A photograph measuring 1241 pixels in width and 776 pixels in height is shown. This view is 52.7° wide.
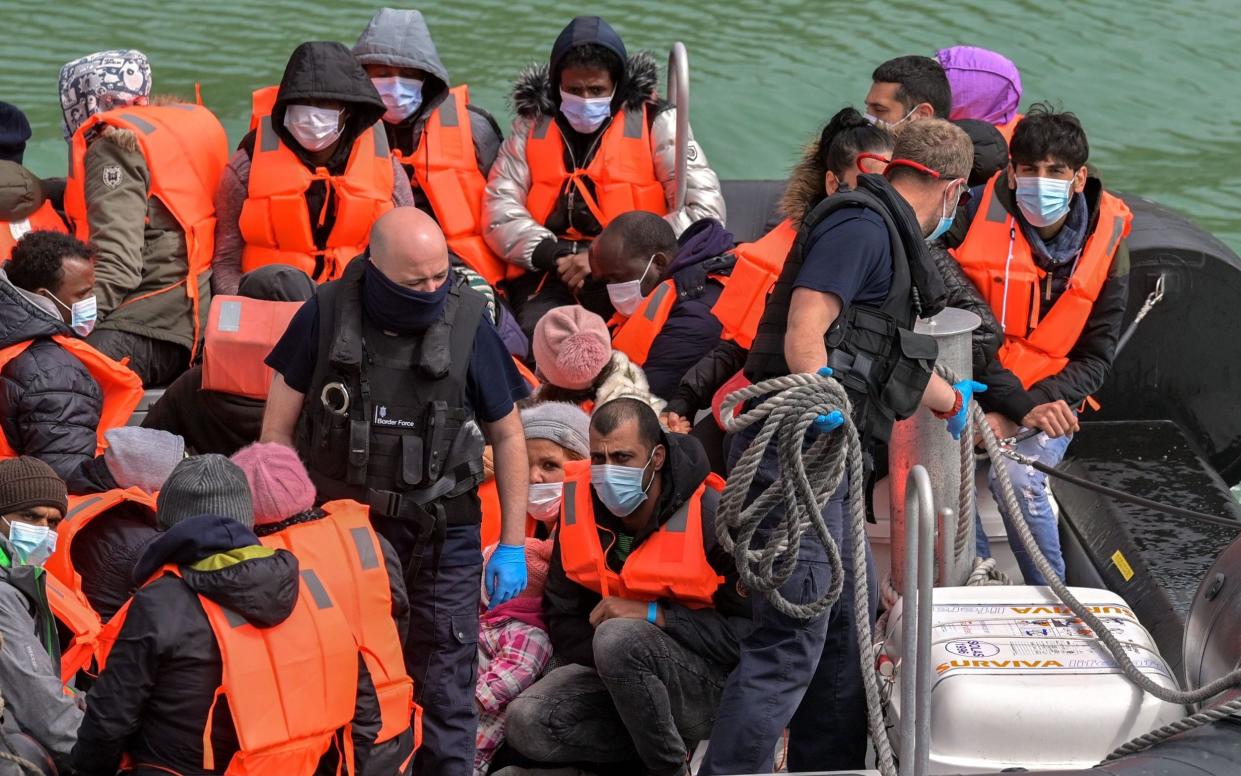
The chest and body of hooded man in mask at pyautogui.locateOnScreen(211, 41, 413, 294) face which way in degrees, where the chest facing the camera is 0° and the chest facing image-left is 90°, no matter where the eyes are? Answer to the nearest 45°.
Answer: approximately 0°

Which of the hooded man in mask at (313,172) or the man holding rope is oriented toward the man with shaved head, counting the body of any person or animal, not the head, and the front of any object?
the hooded man in mask

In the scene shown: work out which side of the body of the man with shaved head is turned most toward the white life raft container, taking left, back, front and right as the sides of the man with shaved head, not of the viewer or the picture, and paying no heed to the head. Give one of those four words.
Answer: left

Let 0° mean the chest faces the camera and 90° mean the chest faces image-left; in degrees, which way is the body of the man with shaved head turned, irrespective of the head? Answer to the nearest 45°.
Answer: approximately 0°

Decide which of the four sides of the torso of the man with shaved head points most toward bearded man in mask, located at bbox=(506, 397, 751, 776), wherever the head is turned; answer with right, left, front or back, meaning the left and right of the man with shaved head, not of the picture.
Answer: left

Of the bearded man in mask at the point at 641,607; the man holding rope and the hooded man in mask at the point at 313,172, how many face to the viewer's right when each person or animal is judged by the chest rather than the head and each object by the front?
1

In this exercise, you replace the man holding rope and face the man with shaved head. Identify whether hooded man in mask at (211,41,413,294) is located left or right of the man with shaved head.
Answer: right

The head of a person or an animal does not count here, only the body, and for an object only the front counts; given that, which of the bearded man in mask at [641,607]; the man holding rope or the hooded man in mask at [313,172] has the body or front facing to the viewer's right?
the man holding rope

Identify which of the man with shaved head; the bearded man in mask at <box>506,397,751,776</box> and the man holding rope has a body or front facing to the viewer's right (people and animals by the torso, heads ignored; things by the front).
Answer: the man holding rope

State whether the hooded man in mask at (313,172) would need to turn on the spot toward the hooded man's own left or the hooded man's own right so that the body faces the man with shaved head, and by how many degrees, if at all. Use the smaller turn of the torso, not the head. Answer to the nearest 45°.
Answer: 0° — they already face them

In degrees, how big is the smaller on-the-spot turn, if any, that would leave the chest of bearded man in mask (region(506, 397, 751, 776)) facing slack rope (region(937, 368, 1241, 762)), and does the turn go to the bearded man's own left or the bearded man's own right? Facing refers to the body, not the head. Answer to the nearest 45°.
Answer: approximately 135° to the bearded man's own left

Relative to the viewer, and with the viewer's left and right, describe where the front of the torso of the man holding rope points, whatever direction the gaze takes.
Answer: facing to the right of the viewer

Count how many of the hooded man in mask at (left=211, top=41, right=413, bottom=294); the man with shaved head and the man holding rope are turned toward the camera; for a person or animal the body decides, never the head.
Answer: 2
